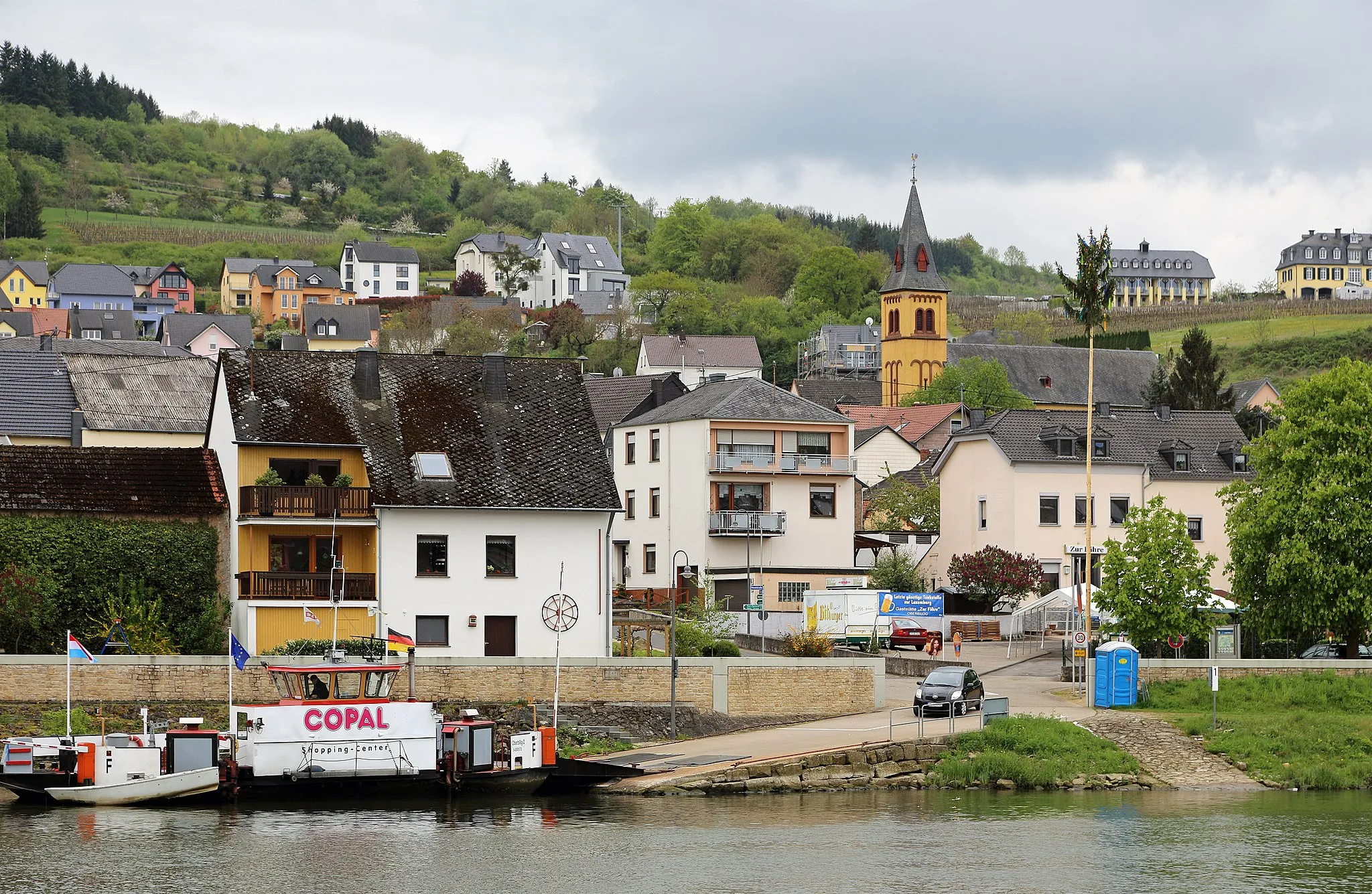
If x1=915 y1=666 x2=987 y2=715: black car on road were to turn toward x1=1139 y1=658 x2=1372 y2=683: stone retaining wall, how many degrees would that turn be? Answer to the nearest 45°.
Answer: approximately 135° to its left

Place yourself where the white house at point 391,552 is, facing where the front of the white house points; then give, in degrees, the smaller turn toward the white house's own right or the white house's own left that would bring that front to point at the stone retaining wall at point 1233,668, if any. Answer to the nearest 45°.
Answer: approximately 90° to the white house's own left

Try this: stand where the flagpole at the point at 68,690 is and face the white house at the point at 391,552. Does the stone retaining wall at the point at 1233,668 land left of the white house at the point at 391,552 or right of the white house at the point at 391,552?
right

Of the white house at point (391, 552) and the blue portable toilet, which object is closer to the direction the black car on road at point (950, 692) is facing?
the white house

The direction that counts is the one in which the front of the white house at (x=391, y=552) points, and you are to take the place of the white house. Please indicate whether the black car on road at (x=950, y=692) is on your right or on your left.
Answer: on your left

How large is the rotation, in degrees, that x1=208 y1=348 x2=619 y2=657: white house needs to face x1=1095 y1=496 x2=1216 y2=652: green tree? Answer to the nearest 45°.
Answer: approximately 90° to its left

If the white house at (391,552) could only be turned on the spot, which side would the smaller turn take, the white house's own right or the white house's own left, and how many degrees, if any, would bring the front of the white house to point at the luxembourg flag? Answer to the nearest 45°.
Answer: approximately 45° to the white house's own right

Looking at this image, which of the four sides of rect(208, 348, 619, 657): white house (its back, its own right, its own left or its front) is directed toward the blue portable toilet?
left

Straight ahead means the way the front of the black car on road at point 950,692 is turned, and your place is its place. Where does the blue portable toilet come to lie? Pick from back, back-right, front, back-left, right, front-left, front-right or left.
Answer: back-left

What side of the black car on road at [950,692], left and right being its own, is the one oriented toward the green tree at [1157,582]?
back

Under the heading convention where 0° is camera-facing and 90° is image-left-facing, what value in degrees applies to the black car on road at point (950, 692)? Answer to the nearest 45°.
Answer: approximately 45°
